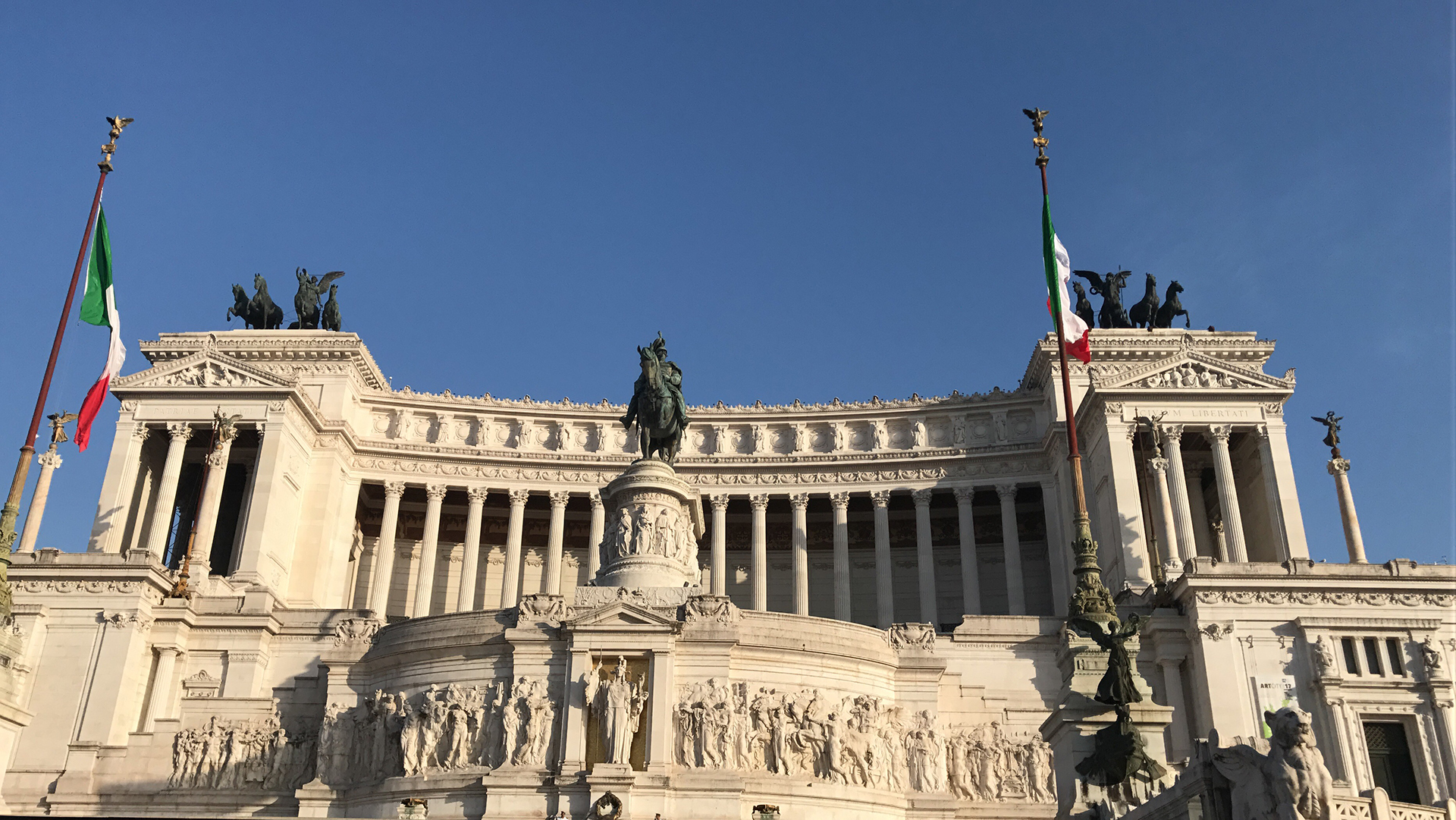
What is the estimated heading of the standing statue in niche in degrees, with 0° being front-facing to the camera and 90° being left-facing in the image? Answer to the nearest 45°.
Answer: approximately 0°

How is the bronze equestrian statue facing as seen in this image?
toward the camera

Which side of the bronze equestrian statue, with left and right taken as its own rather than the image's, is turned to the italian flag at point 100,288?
right

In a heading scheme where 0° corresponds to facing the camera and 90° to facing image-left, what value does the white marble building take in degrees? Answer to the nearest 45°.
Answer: approximately 0°

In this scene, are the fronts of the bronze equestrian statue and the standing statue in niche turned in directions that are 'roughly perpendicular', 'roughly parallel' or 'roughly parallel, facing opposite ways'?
roughly parallel

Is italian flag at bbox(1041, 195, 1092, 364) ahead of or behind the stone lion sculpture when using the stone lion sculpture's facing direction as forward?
behind

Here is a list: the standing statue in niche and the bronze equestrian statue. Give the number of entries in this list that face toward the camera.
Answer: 2

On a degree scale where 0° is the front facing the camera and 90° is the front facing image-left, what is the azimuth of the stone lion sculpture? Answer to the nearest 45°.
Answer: approximately 315°

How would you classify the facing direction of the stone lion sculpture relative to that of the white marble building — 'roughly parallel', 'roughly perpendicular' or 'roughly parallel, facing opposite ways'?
roughly parallel

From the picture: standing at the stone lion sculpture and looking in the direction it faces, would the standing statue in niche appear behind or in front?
behind

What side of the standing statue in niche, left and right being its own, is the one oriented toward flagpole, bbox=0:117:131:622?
right
